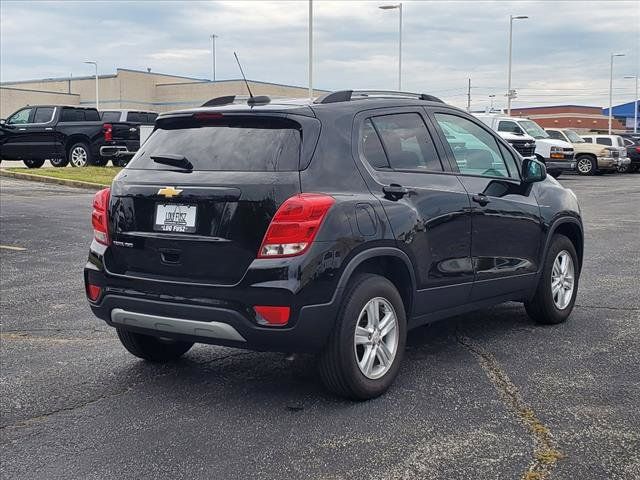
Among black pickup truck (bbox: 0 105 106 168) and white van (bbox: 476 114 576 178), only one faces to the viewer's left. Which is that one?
the black pickup truck

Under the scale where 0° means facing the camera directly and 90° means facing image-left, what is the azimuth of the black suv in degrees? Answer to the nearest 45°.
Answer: approximately 225°

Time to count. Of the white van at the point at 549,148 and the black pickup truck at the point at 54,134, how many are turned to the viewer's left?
1

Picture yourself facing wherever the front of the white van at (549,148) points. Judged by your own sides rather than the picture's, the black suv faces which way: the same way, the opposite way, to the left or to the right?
to the left

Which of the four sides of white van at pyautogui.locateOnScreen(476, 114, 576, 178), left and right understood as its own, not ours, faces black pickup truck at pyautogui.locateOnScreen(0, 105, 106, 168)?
right

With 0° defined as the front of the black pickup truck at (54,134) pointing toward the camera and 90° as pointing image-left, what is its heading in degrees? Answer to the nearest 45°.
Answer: approximately 90°

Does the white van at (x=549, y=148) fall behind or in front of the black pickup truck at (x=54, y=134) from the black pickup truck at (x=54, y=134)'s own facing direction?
behind

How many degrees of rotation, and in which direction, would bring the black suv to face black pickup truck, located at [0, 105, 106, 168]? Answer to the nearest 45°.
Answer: approximately 45° to its left

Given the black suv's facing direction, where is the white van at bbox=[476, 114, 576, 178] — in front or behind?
in front

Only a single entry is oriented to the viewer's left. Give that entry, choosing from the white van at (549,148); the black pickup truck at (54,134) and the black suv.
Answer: the black pickup truck

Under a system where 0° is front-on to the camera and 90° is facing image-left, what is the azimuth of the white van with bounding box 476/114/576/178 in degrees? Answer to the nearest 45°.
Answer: approximately 315°

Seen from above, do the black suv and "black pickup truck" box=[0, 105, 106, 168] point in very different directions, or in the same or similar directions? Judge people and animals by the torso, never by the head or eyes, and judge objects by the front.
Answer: very different directions

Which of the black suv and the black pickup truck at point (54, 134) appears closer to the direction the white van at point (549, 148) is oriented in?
the black suv
